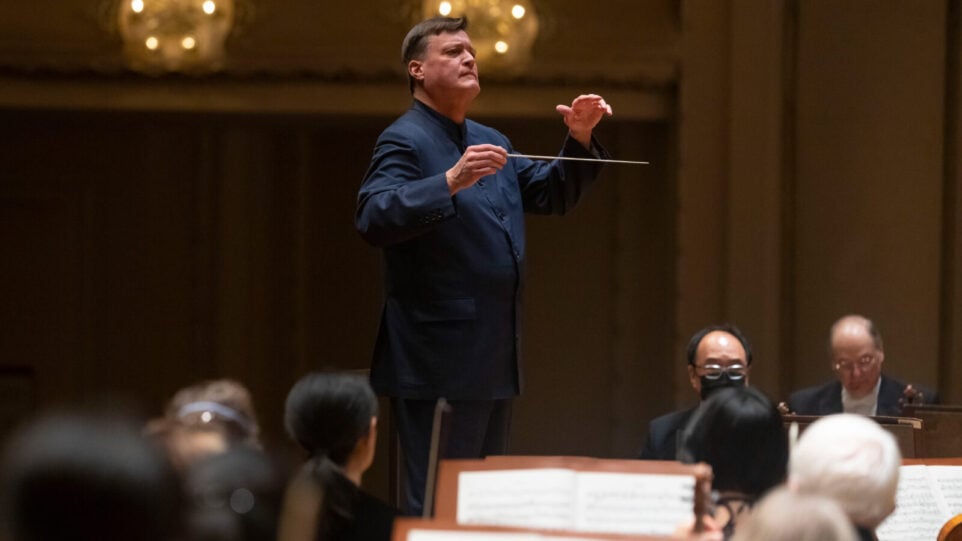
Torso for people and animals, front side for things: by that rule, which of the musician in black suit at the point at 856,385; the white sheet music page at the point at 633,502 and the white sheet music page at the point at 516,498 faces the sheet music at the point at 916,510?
the musician in black suit

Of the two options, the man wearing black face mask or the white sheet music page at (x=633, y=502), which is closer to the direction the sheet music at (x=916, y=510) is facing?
the white sheet music page

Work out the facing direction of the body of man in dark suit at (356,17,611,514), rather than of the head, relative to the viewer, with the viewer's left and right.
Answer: facing the viewer and to the right of the viewer

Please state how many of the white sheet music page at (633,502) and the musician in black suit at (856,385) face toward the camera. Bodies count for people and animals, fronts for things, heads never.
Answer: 2

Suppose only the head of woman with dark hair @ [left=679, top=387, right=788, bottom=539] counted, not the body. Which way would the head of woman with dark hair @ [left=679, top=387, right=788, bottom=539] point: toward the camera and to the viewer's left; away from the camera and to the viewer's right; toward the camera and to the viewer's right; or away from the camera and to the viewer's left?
away from the camera and to the viewer's left

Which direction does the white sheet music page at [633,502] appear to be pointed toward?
toward the camera

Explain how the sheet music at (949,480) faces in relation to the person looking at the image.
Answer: facing the viewer

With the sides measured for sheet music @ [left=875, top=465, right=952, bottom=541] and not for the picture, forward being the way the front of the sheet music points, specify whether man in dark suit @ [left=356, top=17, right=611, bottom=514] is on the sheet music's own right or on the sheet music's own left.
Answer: on the sheet music's own right

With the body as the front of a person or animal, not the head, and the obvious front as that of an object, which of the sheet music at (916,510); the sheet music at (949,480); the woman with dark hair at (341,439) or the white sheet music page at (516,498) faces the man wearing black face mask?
the woman with dark hair

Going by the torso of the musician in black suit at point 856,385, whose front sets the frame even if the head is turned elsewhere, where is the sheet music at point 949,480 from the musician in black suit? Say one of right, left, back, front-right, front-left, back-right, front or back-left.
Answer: front

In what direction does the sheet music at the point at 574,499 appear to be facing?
toward the camera

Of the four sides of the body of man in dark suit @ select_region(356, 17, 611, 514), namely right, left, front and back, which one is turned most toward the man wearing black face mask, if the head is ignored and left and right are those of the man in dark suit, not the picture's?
left
